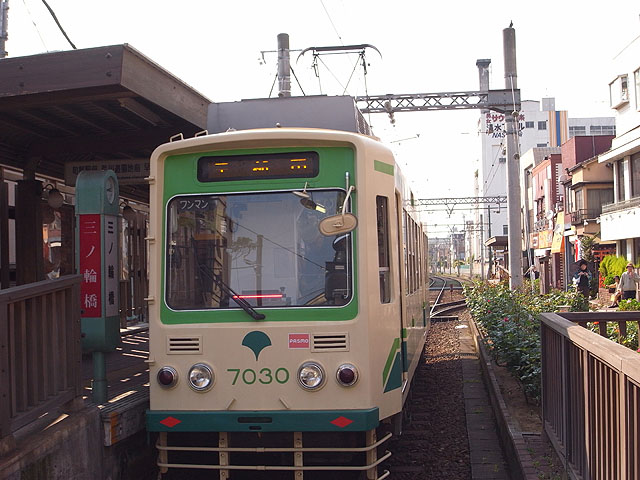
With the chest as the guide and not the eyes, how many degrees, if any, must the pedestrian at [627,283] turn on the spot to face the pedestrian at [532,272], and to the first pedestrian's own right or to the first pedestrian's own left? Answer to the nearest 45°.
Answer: approximately 180°

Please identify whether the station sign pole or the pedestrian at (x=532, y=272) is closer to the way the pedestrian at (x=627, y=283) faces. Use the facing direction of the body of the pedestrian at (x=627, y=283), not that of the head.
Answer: the station sign pole

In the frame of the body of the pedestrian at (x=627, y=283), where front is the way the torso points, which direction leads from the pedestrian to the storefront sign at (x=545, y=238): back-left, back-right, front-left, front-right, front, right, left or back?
back

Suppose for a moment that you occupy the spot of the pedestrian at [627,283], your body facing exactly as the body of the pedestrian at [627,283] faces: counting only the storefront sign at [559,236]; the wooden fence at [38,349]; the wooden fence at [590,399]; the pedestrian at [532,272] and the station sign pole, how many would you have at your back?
2

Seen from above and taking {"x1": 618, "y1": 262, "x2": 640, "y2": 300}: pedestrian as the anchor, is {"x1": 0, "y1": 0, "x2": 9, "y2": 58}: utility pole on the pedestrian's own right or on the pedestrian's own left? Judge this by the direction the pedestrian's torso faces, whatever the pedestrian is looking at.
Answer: on the pedestrian's own right

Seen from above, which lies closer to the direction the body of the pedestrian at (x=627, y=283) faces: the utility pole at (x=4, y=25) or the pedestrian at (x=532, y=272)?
the utility pole

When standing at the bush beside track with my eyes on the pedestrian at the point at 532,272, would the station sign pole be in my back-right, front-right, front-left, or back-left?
back-left

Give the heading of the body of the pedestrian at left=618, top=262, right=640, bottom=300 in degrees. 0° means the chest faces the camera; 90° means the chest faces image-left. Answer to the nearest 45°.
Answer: approximately 0°

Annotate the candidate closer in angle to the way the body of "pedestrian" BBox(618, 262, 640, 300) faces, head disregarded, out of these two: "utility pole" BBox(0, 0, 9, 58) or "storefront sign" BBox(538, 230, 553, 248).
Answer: the utility pole

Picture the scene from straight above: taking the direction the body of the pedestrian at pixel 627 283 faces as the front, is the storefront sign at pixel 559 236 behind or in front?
behind

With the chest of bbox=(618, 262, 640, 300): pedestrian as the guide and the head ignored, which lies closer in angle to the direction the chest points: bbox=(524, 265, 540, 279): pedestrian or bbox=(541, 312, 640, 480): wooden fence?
the wooden fence
